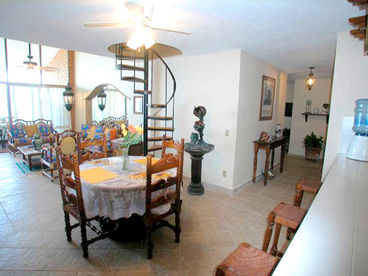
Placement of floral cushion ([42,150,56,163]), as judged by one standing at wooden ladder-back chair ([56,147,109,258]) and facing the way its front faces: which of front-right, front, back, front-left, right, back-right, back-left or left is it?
front-left

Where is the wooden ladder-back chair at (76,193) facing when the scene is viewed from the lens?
facing away from the viewer and to the right of the viewer

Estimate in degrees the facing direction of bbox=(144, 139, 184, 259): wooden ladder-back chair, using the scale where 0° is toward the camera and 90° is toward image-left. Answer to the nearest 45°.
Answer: approximately 135°

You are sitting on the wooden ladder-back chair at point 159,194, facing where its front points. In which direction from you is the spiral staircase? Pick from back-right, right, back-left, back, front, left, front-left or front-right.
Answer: front-right

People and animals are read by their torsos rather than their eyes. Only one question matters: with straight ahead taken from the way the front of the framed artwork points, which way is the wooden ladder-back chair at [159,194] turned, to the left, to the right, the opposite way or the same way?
to the right

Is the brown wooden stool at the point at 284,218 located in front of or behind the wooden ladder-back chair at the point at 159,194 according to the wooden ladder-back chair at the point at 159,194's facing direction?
behind

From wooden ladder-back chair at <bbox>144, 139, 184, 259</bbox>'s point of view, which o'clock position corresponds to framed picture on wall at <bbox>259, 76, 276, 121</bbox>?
The framed picture on wall is roughly at 3 o'clock from the wooden ladder-back chair.

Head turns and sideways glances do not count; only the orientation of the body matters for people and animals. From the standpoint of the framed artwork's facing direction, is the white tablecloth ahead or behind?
ahead

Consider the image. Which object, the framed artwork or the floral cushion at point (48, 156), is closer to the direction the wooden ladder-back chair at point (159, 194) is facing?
the floral cushion

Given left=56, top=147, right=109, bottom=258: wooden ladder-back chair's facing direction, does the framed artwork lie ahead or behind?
ahead

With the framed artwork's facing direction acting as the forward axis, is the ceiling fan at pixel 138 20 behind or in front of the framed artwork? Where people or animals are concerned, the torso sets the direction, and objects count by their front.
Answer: in front

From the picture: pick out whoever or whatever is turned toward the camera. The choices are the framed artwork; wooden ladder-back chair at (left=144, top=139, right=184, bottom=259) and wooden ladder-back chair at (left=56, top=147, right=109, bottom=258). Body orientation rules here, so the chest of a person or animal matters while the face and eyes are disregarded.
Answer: the framed artwork

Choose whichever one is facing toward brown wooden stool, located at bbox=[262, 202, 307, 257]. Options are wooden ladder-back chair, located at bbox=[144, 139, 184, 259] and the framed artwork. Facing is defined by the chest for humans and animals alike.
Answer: the framed artwork

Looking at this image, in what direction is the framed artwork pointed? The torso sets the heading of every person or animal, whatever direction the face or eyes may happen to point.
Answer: toward the camera

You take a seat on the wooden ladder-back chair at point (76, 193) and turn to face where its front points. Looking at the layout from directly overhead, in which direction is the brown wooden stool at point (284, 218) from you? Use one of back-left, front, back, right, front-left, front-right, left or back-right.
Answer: right

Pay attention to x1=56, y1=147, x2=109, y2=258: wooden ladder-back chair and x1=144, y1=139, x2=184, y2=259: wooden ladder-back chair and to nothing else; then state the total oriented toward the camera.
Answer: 0

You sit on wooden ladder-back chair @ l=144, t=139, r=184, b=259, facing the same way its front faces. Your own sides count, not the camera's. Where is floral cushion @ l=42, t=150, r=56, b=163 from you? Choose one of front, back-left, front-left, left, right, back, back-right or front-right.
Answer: front
